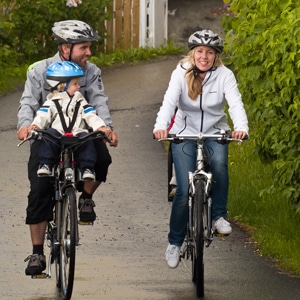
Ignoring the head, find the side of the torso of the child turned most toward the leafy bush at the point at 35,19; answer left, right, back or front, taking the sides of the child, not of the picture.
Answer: back

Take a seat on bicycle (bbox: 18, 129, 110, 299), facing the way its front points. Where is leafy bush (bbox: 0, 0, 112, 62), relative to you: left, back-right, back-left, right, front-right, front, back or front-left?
back

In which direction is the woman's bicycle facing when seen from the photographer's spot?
facing the viewer

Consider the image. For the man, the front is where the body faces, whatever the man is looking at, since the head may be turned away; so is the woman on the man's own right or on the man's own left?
on the man's own left

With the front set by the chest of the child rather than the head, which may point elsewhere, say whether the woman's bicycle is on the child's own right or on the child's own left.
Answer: on the child's own left

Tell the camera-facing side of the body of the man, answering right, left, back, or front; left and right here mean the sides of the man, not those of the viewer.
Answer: front

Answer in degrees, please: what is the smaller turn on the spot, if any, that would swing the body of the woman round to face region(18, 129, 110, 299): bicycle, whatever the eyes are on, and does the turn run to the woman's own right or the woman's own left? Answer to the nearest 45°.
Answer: approximately 45° to the woman's own right

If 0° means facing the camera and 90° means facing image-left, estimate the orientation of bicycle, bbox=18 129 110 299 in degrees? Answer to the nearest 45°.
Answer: approximately 0°

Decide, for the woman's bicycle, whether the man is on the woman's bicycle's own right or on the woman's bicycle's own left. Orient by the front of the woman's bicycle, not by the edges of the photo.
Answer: on the woman's bicycle's own right

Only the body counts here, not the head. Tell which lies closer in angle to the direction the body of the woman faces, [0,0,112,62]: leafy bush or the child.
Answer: the child

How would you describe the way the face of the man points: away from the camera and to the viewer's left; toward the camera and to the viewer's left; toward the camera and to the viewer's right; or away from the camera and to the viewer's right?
toward the camera and to the viewer's right
